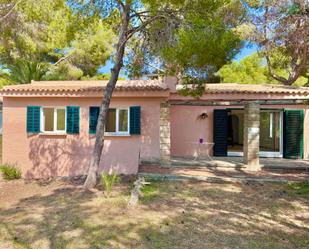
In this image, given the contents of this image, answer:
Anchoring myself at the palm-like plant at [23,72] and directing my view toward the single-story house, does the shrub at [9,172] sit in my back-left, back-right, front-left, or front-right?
front-right

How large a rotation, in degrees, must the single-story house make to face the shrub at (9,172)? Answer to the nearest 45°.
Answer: approximately 90° to its right

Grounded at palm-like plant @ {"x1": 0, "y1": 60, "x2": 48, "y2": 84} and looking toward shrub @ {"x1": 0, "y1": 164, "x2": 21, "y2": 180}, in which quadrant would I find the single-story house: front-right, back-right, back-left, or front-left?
front-left

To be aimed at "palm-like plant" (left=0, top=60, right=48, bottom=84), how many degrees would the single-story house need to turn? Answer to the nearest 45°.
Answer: approximately 135° to its right

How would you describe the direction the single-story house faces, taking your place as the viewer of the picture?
facing the viewer

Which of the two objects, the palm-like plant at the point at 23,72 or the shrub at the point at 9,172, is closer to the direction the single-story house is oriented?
the shrub
